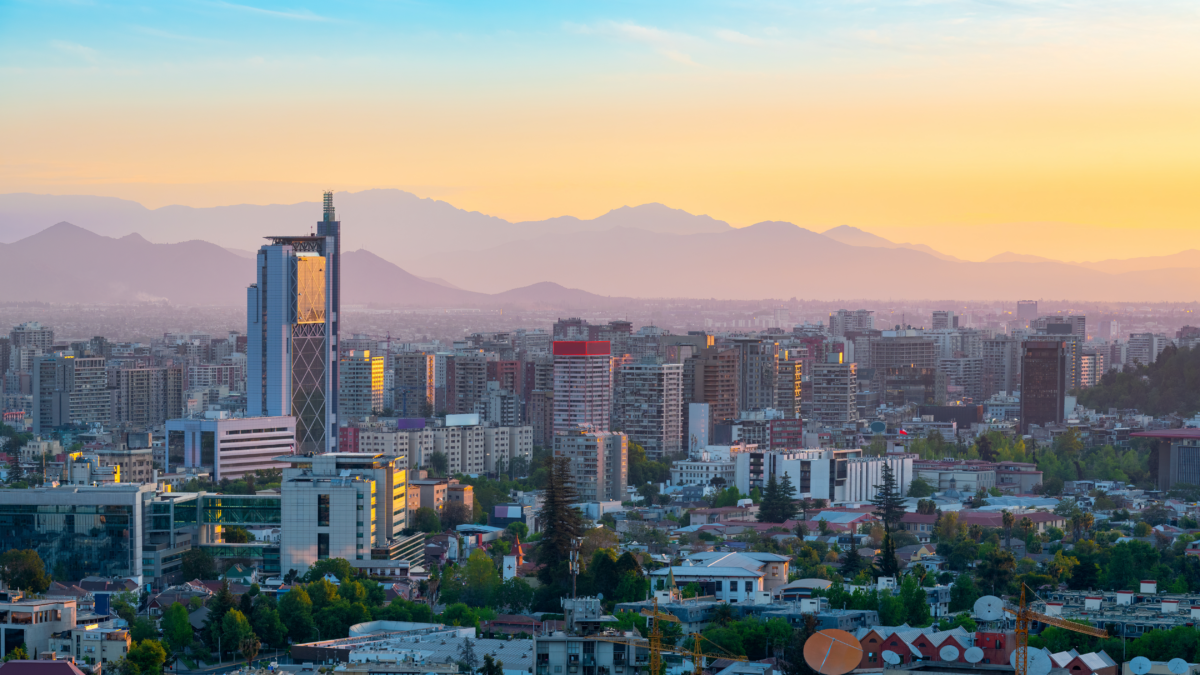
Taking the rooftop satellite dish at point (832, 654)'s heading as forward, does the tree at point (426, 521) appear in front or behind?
behind

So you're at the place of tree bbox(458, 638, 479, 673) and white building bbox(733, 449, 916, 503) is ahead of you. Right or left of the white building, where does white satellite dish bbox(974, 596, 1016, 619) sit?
right

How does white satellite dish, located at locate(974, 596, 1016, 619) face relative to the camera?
toward the camera

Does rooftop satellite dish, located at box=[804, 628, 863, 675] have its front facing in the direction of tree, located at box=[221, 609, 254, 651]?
no

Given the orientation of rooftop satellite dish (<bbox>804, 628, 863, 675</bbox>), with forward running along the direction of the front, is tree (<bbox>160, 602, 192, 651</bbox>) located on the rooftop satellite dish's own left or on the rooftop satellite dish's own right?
on the rooftop satellite dish's own right

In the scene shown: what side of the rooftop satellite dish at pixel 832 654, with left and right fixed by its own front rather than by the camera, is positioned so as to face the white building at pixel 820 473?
back

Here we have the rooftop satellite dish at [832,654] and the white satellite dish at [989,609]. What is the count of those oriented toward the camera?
2

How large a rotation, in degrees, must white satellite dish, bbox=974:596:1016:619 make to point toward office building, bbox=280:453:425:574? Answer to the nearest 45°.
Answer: approximately 90° to its right

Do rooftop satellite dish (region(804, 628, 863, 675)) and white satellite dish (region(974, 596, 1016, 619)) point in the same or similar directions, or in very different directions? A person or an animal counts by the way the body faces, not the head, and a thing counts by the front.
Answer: same or similar directions

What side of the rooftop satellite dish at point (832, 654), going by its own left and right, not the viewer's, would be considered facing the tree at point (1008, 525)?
back

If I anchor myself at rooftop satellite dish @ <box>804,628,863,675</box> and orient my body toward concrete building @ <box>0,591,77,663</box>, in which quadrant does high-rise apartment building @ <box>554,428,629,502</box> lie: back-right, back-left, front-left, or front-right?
front-right

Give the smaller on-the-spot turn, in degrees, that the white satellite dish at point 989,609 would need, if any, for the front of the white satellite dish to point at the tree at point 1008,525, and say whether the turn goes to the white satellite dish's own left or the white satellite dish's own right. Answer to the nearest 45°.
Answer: approximately 180°
